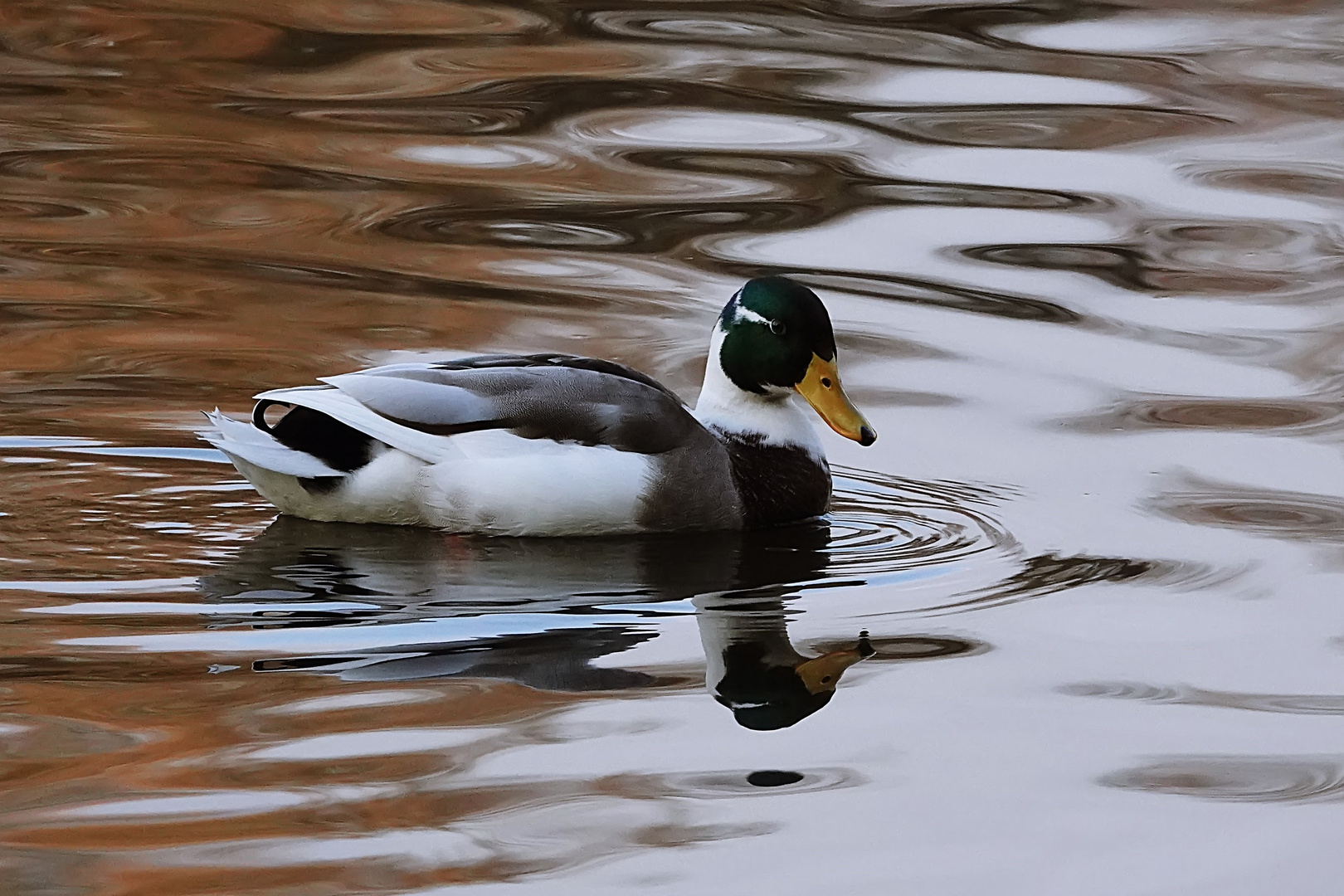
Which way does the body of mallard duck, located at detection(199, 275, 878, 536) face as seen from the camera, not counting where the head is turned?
to the viewer's right
